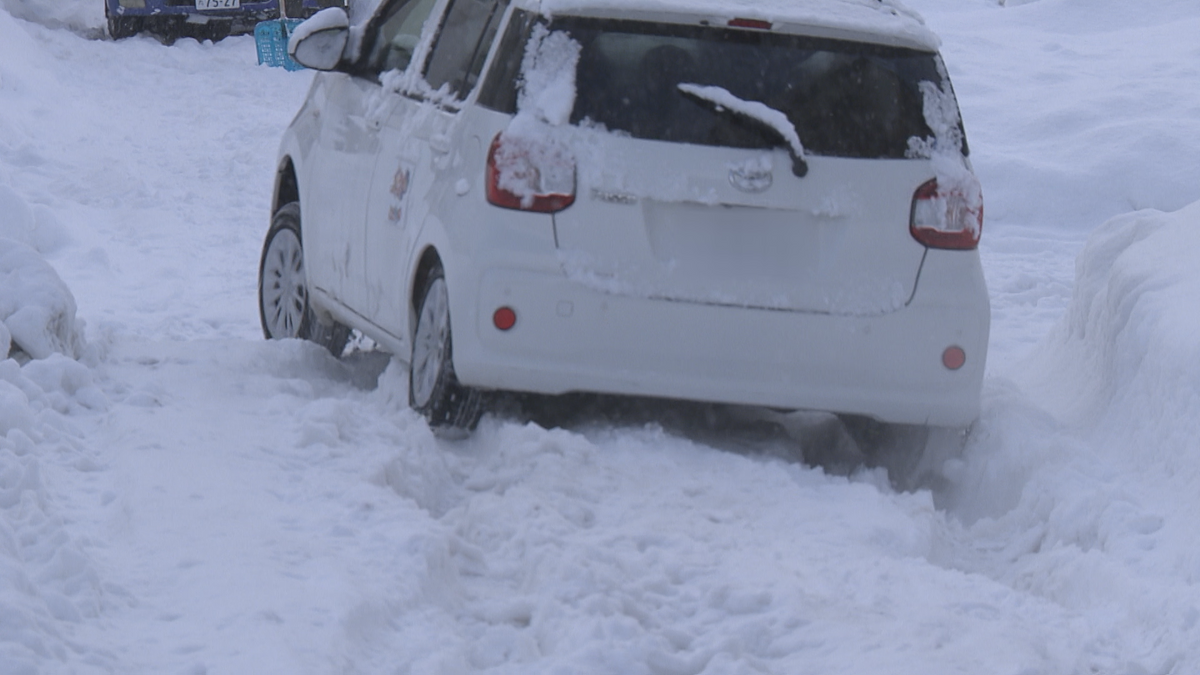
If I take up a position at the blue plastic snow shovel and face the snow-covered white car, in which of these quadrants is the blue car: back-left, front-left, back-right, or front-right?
back-right
